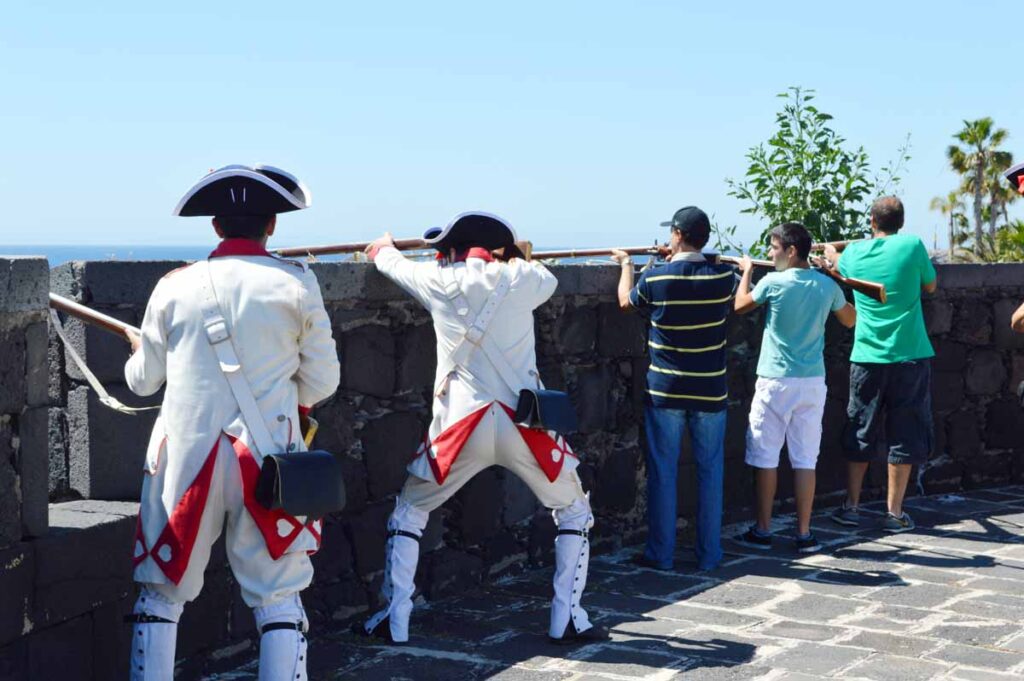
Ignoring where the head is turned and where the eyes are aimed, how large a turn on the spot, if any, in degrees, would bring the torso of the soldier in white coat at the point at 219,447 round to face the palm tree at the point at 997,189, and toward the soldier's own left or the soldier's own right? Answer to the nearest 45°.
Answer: approximately 45° to the soldier's own right

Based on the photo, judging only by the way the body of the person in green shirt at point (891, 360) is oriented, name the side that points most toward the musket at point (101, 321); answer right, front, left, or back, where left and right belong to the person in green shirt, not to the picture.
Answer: left

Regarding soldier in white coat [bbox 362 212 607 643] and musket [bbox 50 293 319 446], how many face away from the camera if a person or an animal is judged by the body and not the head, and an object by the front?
1

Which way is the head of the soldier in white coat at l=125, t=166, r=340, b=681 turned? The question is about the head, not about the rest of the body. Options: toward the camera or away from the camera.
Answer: away from the camera

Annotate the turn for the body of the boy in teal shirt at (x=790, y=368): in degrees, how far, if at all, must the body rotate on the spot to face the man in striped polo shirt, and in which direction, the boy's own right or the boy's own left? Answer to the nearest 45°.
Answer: approximately 90° to the boy's own left

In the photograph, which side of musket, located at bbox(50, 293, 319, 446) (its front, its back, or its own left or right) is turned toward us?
left

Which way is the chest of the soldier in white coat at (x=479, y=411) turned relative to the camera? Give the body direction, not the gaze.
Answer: away from the camera

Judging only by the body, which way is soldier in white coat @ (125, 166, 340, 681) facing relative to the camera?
away from the camera

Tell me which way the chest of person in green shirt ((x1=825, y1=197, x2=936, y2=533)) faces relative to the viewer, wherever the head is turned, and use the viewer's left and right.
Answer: facing away from the viewer and to the left of the viewer

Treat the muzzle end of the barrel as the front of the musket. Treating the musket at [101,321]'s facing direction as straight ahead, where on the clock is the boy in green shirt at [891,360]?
The boy in green shirt is roughly at 5 o'clock from the musket.

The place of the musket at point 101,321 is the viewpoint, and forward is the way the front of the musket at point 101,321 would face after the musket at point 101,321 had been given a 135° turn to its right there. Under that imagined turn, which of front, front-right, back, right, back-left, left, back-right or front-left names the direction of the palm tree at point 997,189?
front

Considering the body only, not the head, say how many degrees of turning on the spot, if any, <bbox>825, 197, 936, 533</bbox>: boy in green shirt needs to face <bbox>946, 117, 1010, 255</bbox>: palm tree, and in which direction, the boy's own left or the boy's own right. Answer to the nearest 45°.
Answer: approximately 45° to the boy's own right
